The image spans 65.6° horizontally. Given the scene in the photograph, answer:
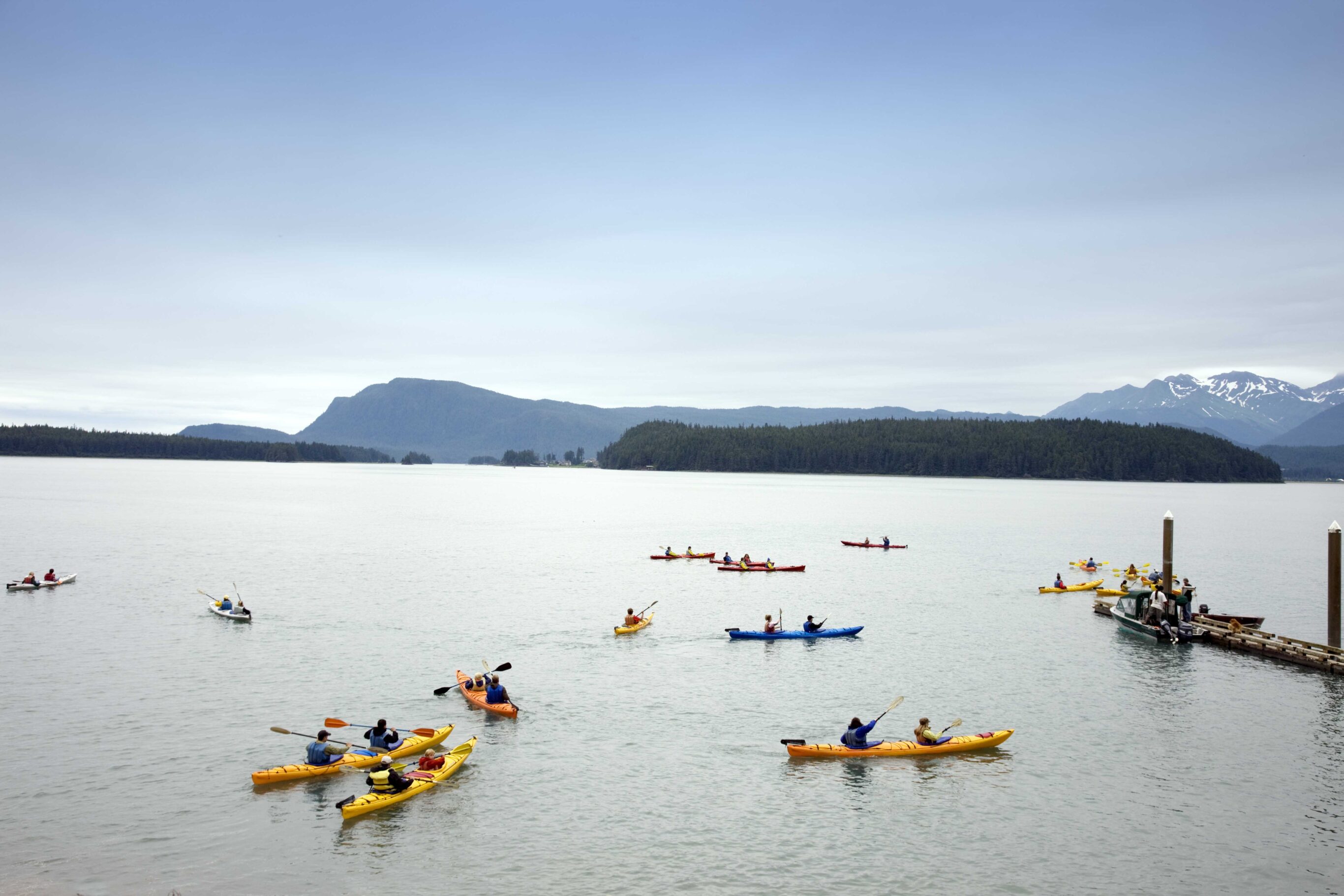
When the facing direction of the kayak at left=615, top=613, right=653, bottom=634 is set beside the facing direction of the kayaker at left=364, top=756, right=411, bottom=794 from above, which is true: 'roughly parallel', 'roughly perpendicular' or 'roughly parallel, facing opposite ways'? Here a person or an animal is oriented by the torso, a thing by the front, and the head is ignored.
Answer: roughly parallel

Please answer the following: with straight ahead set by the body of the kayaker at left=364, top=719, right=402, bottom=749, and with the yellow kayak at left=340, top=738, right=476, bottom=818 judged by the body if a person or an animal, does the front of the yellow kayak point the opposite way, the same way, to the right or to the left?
the same way

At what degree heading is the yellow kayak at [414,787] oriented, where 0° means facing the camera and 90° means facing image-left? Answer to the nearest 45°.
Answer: approximately 225°

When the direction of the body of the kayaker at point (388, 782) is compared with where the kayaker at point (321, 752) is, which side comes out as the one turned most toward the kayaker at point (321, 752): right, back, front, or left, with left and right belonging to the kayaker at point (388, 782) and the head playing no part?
left

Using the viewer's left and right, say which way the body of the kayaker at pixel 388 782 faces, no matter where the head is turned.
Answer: facing away from the viewer and to the right of the viewer

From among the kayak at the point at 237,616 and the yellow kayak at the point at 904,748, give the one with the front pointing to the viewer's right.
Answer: the yellow kayak

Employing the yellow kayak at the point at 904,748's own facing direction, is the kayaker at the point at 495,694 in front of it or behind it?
behind

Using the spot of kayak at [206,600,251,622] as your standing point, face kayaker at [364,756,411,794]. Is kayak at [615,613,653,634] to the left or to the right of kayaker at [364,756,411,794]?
left

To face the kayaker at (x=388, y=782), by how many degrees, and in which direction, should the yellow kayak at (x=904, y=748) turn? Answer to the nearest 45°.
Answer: approximately 135° to its right

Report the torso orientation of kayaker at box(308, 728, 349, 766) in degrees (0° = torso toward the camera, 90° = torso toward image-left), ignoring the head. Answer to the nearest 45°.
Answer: approximately 225°

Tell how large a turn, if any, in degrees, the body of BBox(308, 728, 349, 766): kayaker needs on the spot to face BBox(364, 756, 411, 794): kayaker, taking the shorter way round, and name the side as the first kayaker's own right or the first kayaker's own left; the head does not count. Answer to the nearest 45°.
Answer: approximately 90° to the first kayaker's own right

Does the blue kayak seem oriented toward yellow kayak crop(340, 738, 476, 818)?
no

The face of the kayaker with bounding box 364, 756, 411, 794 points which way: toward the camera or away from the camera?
away from the camera

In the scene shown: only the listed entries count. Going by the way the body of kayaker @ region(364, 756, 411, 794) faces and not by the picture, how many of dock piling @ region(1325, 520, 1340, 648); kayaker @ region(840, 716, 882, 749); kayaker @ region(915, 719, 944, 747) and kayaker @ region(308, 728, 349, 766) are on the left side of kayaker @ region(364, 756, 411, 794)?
1
